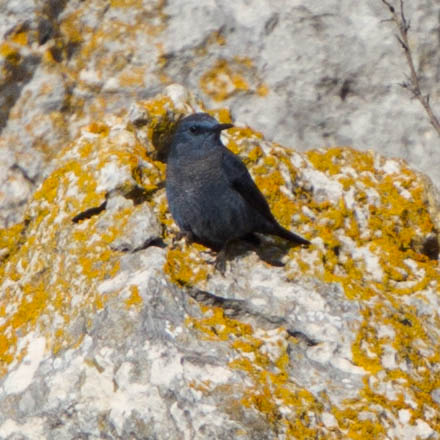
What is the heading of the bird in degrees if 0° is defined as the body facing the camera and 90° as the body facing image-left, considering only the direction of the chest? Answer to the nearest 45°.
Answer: approximately 45°
